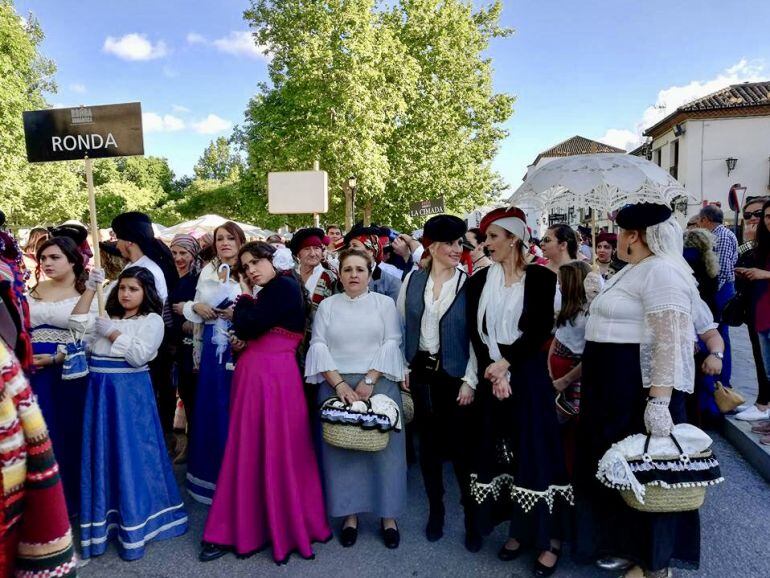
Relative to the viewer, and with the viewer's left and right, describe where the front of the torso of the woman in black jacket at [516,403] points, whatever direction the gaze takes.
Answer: facing the viewer and to the left of the viewer

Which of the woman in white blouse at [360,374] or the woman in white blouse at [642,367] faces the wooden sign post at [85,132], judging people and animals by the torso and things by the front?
the woman in white blouse at [642,367]

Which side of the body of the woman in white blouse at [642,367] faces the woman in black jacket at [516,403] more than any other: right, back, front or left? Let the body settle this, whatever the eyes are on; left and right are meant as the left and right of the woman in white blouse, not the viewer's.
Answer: front

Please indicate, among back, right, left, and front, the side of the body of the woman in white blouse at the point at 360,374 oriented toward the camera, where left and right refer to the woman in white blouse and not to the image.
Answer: front

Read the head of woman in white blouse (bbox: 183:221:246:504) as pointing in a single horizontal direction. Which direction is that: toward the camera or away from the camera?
toward the camera

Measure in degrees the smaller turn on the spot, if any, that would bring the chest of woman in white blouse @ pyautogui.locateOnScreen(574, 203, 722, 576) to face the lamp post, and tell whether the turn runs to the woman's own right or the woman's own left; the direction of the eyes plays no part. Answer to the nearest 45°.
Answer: approximately 45° to the woman's own right

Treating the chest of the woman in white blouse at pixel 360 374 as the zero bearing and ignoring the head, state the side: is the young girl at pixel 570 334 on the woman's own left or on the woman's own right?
on the woman's own left

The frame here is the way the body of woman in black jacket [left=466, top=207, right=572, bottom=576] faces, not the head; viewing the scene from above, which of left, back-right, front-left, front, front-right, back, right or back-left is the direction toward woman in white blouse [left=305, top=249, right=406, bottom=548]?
front-right

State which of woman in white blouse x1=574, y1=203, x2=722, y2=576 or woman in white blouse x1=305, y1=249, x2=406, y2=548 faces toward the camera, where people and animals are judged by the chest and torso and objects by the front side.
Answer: woman in white blouse x1=305, y1=249, x2=406, y2=548

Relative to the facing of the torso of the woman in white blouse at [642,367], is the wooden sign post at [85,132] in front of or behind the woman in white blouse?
in front

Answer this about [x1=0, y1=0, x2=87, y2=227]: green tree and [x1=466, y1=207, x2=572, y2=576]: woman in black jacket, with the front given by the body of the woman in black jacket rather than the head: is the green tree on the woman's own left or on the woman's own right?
on the woman's own right

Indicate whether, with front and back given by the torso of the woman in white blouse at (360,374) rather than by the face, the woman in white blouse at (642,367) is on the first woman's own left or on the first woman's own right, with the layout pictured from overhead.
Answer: on the first woman's own left

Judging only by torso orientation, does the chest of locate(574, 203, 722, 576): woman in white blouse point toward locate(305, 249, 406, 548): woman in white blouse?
yes

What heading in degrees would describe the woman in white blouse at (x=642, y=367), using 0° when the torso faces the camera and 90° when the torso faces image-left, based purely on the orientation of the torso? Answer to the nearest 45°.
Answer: approximately 90°

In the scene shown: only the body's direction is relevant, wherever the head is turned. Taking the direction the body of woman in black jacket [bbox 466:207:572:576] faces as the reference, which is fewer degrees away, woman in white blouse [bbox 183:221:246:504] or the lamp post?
the woman in white blouse

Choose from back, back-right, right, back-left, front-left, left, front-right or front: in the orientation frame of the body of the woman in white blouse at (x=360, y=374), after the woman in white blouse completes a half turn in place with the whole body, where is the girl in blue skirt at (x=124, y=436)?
left

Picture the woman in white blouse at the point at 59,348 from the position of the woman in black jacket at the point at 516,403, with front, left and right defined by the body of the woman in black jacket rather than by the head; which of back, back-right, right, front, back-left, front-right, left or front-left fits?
front-right

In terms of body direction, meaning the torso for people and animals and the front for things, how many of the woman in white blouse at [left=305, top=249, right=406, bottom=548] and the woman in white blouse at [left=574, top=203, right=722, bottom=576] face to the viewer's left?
1

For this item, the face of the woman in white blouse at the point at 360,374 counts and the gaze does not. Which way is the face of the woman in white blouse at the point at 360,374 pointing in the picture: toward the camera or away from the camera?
toward the camera

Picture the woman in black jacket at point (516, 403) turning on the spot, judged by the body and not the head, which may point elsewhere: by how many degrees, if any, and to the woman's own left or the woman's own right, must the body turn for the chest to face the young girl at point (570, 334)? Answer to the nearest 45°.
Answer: approximately 180°
